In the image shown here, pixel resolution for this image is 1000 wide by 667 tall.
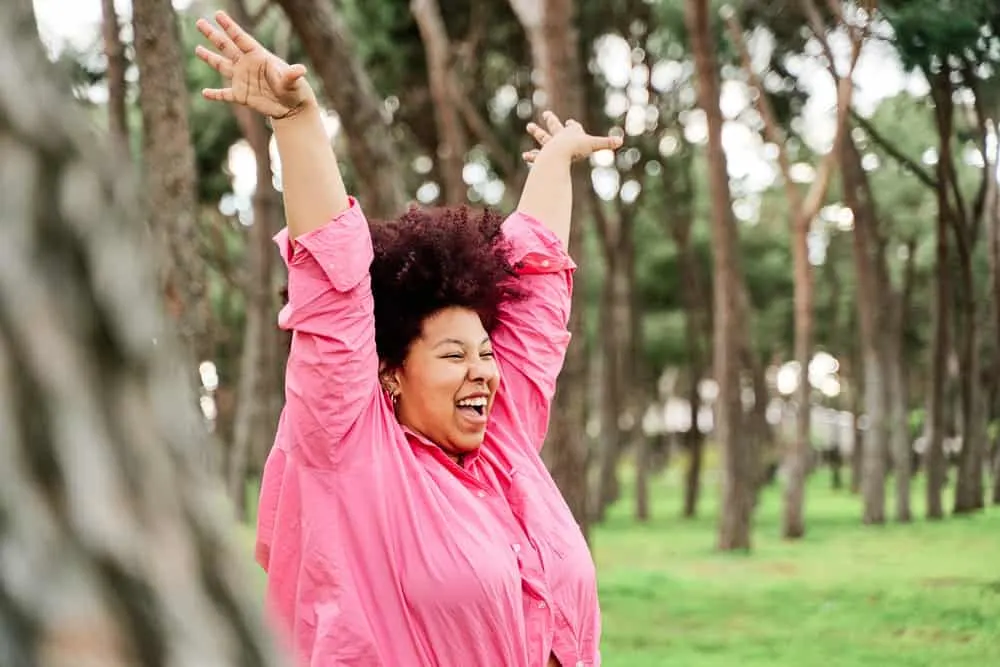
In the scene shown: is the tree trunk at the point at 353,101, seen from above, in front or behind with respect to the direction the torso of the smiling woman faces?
behind

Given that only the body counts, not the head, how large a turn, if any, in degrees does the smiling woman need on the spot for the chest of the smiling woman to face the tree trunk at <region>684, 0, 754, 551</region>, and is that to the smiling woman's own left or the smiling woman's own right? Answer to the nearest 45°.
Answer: approximately 135° to the smiling woman's own left

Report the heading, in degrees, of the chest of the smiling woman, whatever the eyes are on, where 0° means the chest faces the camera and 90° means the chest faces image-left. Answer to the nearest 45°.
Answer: approximately 315°

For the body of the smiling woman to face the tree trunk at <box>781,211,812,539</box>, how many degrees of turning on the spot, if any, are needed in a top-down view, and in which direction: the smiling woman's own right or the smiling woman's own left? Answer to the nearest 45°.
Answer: approximately 135° to the smiling woman's own left

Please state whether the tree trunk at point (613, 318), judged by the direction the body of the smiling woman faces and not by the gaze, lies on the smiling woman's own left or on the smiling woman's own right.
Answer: on the smiling woman's own left

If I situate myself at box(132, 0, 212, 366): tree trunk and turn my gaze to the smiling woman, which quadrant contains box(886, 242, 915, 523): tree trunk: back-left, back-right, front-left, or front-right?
back-left

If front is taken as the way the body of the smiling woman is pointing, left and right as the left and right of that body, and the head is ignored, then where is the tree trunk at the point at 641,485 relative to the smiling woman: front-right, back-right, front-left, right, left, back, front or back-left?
back-left

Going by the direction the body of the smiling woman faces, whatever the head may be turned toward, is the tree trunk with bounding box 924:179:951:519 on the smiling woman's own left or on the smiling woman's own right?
on the smiling woman's own left
